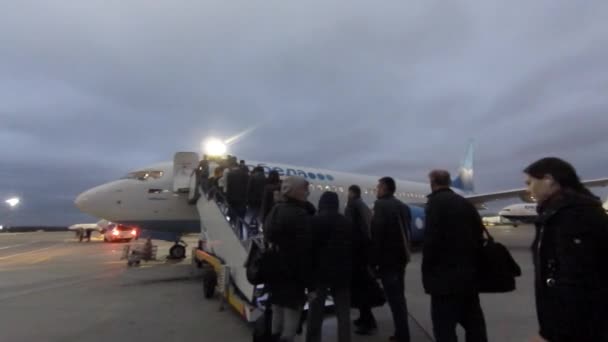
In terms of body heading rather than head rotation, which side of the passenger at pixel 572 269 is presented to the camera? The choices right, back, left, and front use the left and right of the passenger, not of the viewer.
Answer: left

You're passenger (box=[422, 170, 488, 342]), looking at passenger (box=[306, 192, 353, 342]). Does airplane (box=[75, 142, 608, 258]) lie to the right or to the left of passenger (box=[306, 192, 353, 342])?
right

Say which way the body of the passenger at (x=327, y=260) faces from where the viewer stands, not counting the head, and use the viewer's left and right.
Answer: facing away from the viewer

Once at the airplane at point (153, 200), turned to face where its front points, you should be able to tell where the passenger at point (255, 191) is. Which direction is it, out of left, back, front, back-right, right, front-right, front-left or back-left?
left

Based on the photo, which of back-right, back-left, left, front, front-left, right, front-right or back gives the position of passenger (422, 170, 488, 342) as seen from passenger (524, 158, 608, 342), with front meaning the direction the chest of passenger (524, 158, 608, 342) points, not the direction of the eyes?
front-right

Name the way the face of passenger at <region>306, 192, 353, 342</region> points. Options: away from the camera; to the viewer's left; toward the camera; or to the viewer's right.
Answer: away from the camera

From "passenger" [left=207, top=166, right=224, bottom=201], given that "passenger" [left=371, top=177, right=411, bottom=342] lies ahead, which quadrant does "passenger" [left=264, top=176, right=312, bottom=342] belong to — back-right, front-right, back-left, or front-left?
front-right

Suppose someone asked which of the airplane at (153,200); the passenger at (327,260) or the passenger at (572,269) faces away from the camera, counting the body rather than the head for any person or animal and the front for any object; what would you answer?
the passenger at (327,260)

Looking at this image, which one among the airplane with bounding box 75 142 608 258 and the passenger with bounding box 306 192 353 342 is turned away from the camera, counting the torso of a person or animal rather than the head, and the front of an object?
the passenger

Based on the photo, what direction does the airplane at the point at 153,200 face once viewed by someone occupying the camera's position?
facing the viewer and to the left of the viewer

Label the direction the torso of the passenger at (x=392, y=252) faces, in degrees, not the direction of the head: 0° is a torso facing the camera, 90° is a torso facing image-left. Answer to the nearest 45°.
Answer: approximately 135°

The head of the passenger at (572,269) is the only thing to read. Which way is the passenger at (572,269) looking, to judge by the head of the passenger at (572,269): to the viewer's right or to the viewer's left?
to the viewer's left
